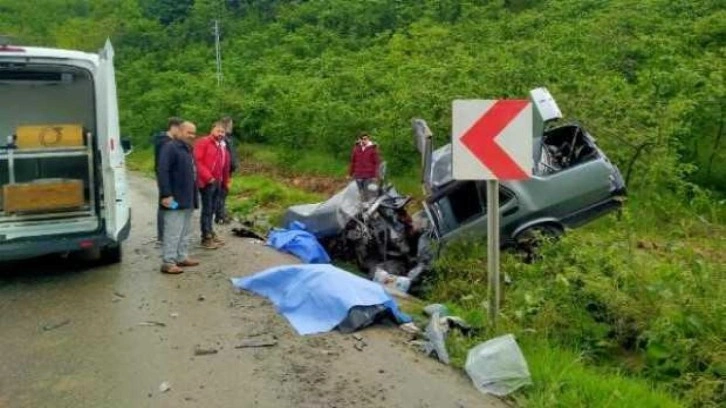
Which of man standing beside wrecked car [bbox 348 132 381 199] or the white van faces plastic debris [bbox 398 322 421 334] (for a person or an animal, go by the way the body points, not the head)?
the man standing beside wrecked car

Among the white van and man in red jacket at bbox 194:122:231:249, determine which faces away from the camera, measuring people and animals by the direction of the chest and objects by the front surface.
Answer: the white van

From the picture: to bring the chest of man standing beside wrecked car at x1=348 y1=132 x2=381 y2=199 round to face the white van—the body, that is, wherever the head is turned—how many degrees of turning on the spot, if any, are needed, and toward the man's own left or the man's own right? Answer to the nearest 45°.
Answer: approximately 45° to the man's own right

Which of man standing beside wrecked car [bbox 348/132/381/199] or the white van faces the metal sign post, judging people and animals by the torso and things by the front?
the man standing beside wrecked car

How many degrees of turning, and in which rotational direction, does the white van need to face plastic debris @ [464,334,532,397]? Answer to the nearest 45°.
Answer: approximately 135° to its right

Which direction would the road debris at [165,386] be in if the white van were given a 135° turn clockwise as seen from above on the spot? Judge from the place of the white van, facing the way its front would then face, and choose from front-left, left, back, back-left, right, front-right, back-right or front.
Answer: front-right

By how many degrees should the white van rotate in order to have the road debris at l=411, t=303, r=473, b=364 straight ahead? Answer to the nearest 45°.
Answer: approximately 135° to its right

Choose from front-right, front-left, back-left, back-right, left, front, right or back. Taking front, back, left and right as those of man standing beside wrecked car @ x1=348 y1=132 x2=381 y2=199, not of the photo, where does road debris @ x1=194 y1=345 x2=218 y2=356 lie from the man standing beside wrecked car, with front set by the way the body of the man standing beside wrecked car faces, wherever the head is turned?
front

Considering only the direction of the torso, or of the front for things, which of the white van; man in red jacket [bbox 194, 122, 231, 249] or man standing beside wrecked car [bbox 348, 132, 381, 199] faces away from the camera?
the white van

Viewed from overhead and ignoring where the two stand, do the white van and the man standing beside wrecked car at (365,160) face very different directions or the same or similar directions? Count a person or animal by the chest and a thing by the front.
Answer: very different directions

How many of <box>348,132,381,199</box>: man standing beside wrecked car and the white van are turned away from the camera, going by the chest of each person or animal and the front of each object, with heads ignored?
1

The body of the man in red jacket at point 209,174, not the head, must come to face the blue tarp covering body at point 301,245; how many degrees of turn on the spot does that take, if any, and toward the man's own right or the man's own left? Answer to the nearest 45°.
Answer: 0° — they already face it

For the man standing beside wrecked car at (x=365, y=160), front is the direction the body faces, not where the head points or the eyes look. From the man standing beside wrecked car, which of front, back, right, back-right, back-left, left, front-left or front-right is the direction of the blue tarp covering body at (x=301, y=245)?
front

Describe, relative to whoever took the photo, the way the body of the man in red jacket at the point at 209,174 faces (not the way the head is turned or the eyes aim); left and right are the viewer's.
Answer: facing the viewer and to the right of the viewer

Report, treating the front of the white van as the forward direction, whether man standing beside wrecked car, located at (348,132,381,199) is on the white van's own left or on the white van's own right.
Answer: on the white van's own right

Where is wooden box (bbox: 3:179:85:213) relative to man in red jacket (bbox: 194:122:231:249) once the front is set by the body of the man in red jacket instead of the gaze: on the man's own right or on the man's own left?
on the man's own right

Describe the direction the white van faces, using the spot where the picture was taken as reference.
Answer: facing away from the viewer

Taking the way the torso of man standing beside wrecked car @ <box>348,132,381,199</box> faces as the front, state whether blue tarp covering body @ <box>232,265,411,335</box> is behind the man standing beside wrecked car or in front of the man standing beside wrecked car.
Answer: in front

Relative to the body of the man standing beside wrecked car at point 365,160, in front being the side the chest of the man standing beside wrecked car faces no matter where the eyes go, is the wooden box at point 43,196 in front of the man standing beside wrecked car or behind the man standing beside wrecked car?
in front

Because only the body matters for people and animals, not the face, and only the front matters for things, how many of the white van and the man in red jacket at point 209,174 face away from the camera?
1

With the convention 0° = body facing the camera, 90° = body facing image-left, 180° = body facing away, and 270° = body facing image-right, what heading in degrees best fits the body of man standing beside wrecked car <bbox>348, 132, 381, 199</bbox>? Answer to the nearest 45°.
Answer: approximately 0°
